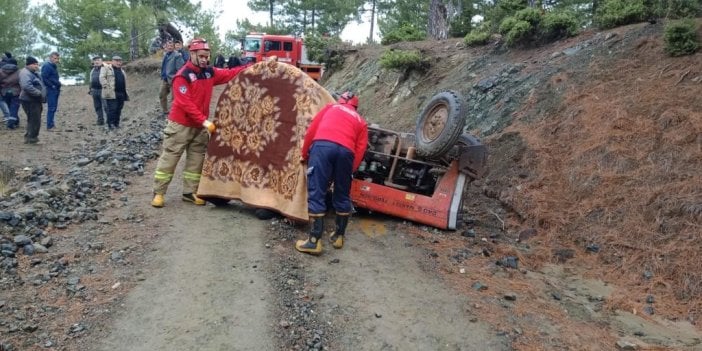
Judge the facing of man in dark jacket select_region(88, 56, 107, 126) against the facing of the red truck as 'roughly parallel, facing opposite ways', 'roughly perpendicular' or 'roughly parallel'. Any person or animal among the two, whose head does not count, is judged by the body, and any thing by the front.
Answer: roughly perpendicular

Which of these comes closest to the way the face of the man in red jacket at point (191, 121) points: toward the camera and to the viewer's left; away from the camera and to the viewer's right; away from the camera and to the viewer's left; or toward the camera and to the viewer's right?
toward the camera and to the viewer's right

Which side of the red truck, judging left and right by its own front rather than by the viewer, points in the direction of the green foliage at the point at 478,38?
left

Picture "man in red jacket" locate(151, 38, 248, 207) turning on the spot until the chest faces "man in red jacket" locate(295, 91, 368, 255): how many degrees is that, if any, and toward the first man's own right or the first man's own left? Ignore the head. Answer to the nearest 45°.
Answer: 0° — they already face them

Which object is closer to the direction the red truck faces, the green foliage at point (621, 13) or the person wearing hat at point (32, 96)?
the person wearing hat

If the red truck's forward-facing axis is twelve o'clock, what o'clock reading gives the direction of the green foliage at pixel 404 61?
The green foliage is roughly at 10 o'clock from the red truck.

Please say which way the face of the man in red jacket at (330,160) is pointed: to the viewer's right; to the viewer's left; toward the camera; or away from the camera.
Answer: away from the camera

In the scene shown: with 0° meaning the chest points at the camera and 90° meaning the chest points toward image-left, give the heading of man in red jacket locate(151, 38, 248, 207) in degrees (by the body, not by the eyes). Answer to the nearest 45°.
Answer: approximately 315°
